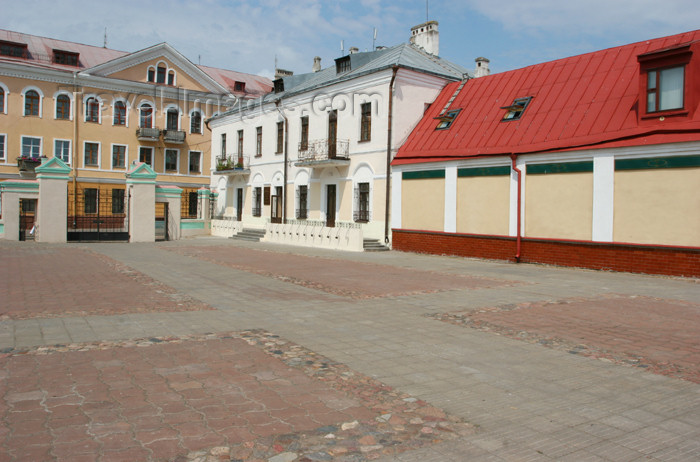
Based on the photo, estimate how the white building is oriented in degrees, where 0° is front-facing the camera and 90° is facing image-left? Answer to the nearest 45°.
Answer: approximately 45°

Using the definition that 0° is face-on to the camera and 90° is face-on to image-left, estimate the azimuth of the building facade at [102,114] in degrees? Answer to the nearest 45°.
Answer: approximately 315°

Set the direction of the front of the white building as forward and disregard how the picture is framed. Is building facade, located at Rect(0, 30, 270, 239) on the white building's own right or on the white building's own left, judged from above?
on the white building's own right
